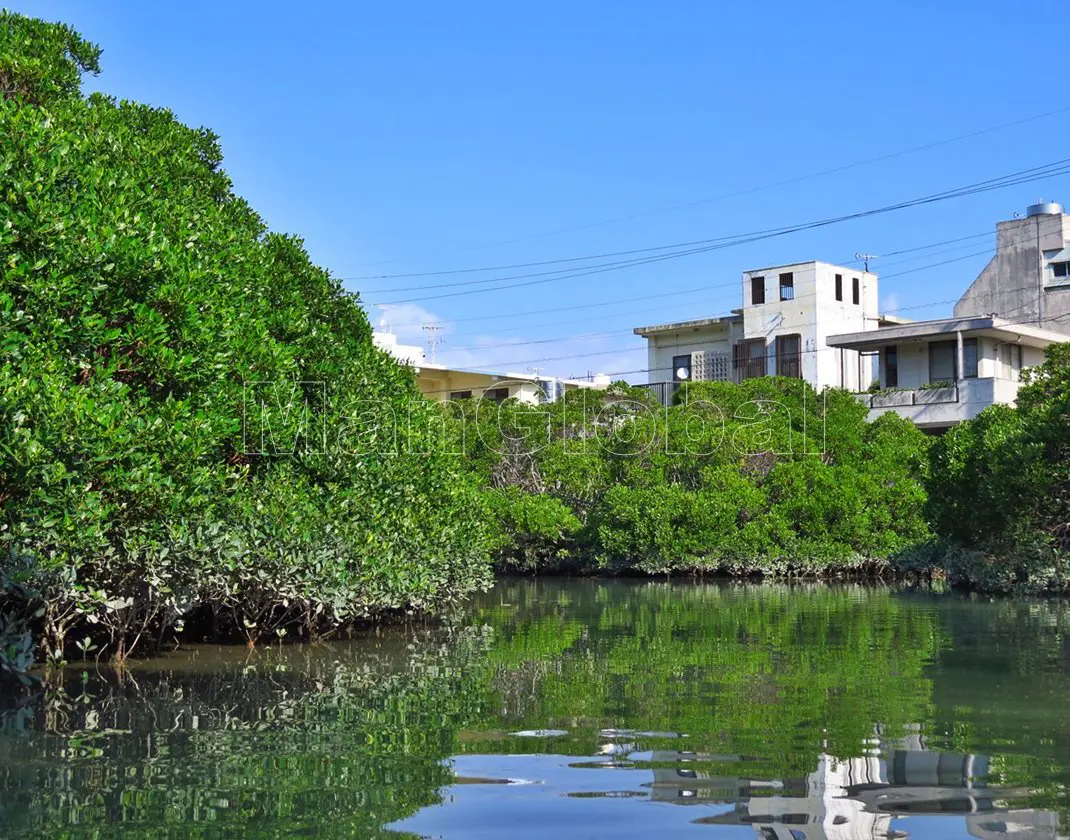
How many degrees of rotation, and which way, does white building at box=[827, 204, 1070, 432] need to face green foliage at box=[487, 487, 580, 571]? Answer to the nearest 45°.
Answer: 0° — it already faces it

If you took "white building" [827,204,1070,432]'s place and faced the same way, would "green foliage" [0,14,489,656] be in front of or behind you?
in front

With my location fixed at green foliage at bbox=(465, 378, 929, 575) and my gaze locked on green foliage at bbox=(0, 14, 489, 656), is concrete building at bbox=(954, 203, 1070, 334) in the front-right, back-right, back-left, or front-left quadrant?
back-left

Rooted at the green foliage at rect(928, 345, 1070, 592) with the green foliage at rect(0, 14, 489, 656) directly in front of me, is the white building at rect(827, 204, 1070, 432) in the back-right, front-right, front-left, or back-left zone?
back-right

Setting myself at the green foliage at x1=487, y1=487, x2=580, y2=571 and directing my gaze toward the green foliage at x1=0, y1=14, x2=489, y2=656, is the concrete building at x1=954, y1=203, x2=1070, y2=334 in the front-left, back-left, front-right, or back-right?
back-left

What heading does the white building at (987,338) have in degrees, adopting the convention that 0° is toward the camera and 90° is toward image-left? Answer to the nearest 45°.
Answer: approximately 45°

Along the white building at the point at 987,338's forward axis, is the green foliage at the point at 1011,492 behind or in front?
in front

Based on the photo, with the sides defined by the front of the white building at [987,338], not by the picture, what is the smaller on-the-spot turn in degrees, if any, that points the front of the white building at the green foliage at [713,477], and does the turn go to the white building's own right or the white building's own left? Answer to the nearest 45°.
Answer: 0° — it already faces it
